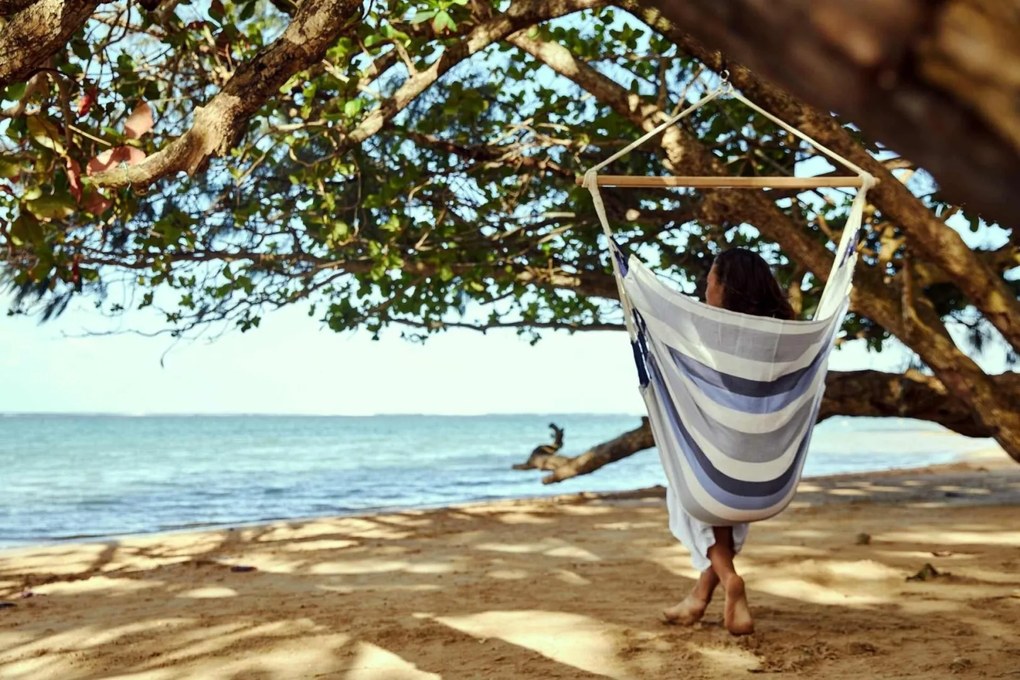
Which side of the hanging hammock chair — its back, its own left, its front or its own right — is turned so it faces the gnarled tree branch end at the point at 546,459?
front

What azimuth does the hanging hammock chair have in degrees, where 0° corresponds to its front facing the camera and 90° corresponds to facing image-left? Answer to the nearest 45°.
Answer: approximately 180°
